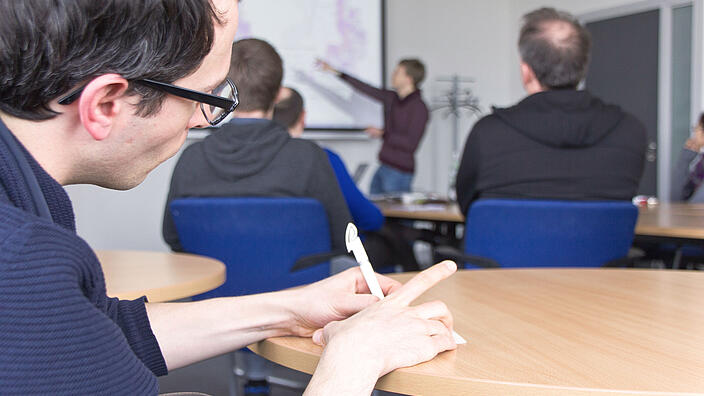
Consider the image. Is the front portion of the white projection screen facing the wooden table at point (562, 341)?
yes

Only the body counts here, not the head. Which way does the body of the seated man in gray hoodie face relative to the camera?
away from the camera

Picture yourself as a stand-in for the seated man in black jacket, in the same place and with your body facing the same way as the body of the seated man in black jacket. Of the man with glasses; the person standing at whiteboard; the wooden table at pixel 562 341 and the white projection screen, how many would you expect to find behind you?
2

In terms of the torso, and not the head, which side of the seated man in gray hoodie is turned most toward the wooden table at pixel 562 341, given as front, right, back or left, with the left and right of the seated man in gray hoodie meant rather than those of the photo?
back

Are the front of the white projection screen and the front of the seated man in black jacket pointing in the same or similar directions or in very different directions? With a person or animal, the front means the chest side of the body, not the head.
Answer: very different directions

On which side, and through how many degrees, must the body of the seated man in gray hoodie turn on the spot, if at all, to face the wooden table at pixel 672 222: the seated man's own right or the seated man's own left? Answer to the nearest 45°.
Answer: approximately 90° to the seated man's own right

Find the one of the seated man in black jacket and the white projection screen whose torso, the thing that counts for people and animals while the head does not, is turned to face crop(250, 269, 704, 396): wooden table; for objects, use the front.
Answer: the white projection screen

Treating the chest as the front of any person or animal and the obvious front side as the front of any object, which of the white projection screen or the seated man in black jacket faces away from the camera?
the seated man in black jacket

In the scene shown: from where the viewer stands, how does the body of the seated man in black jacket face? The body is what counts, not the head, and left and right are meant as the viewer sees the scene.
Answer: facing away from the viewer

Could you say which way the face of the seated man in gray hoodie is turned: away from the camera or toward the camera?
away from the camera

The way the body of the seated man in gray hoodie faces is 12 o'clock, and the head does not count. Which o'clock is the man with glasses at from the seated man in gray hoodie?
The man with glasses is roughly at 6 o'clock from the seated man in gray hoodie.

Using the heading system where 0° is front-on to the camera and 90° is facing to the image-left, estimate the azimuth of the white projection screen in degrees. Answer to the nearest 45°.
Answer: approximately 0°
